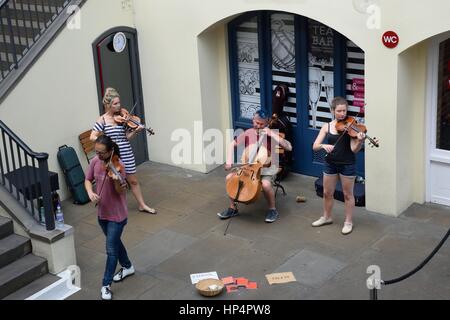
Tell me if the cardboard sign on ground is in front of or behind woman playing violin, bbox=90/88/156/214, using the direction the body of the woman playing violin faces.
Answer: in front

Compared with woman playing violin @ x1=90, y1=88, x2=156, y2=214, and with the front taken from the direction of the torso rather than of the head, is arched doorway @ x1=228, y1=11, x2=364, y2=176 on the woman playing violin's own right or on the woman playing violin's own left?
on the woman playing violin's own left

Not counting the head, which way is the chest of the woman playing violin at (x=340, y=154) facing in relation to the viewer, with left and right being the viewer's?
facing the viewer

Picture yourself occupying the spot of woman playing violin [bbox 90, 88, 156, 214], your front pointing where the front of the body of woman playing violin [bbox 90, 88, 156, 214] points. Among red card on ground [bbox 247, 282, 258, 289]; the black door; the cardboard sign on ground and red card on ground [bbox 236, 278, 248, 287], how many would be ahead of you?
3

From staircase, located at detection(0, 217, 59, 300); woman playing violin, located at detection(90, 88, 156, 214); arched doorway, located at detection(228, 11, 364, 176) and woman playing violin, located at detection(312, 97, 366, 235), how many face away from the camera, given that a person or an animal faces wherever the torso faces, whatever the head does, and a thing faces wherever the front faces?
0

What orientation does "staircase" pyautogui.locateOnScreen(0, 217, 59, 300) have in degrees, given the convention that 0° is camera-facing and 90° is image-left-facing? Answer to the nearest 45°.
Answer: approximately 315°

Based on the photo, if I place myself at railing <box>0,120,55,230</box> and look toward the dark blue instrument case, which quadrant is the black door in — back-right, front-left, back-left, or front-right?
front-left

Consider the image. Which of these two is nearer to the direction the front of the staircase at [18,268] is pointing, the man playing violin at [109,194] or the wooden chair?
the man playing violin

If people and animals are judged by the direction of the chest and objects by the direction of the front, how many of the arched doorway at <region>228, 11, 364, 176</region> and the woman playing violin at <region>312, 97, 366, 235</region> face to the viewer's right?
0

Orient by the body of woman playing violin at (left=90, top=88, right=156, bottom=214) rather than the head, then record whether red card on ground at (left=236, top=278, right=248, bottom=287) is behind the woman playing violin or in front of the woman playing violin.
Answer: in front

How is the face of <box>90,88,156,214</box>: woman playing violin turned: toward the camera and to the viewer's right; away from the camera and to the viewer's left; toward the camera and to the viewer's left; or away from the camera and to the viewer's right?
toward the camera and to the viewer's right

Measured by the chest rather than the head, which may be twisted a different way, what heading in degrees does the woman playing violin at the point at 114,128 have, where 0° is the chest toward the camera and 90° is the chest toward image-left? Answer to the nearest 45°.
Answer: approximately 315°

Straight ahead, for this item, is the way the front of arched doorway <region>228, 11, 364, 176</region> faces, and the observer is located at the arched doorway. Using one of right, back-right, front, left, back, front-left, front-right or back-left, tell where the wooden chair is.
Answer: front-right
